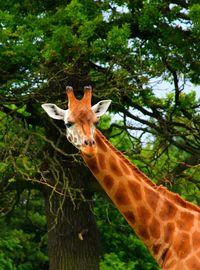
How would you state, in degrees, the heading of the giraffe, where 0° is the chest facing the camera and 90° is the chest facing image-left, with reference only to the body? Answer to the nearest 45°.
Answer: approximately 90°
